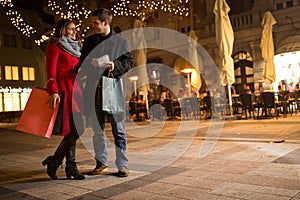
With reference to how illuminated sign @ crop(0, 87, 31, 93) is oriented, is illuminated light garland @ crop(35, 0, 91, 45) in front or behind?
in front

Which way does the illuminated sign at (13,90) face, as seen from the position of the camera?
facing the viewer

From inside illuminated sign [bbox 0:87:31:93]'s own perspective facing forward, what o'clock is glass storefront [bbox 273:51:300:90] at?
The glass storefront is roughly at 11 o'clock from the illuminated sign.

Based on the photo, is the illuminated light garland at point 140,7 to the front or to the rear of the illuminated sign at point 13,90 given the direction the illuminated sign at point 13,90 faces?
to the front

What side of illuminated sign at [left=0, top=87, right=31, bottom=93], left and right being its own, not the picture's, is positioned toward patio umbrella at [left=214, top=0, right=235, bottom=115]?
front

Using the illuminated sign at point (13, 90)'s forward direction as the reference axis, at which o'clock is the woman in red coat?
The woman in red coat is roughly at 12 o'clock from the illuminated sign.
